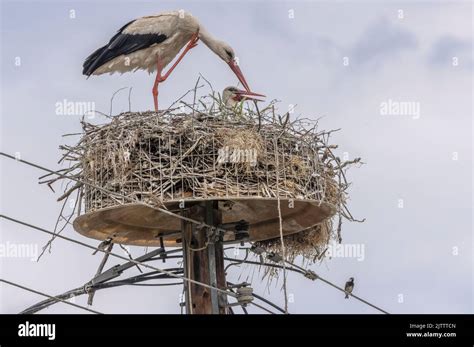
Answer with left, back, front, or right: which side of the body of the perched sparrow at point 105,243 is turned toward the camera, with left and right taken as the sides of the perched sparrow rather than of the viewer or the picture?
right

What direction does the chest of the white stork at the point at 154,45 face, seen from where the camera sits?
to the viewer's right

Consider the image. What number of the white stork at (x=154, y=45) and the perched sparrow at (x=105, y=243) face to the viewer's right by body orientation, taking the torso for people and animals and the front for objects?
2
